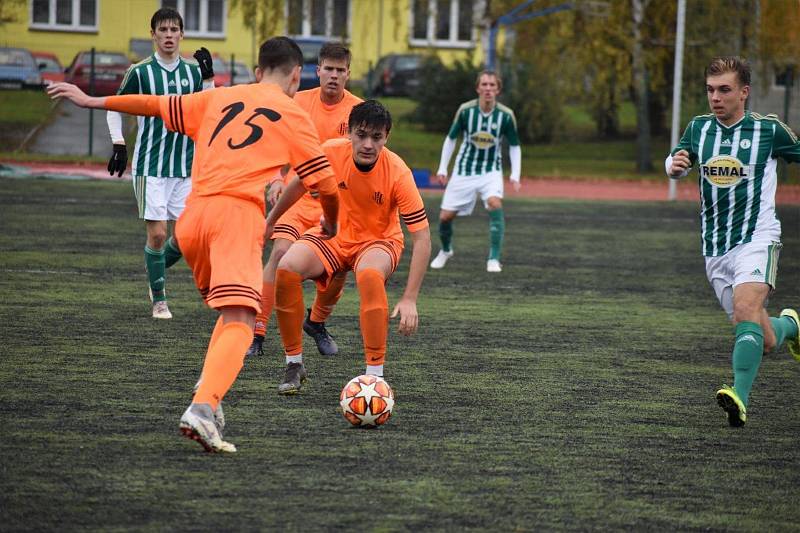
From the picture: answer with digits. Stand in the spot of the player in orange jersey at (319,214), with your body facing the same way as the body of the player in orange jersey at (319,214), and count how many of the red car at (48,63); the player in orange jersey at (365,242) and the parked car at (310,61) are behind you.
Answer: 2

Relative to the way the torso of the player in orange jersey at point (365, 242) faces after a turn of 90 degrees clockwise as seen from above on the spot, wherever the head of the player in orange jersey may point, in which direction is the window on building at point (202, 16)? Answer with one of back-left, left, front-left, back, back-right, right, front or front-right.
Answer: right

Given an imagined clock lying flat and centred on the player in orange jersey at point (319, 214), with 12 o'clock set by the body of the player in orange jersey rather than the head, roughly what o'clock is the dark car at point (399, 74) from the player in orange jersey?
The dark car is roughly at 6 o'clock from the player in orange jersey.

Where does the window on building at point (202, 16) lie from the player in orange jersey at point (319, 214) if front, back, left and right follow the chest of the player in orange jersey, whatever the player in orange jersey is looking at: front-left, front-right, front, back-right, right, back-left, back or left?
back

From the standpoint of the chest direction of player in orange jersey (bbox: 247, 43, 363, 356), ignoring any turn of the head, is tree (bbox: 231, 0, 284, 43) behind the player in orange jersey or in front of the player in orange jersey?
behind

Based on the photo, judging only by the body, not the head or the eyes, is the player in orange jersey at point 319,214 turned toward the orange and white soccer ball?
yes

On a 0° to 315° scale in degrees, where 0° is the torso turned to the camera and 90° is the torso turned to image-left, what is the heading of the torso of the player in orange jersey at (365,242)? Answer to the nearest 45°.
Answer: approximately 0°

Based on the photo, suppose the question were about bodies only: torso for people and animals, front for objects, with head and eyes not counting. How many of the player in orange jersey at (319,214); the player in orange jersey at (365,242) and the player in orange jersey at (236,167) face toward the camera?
2
